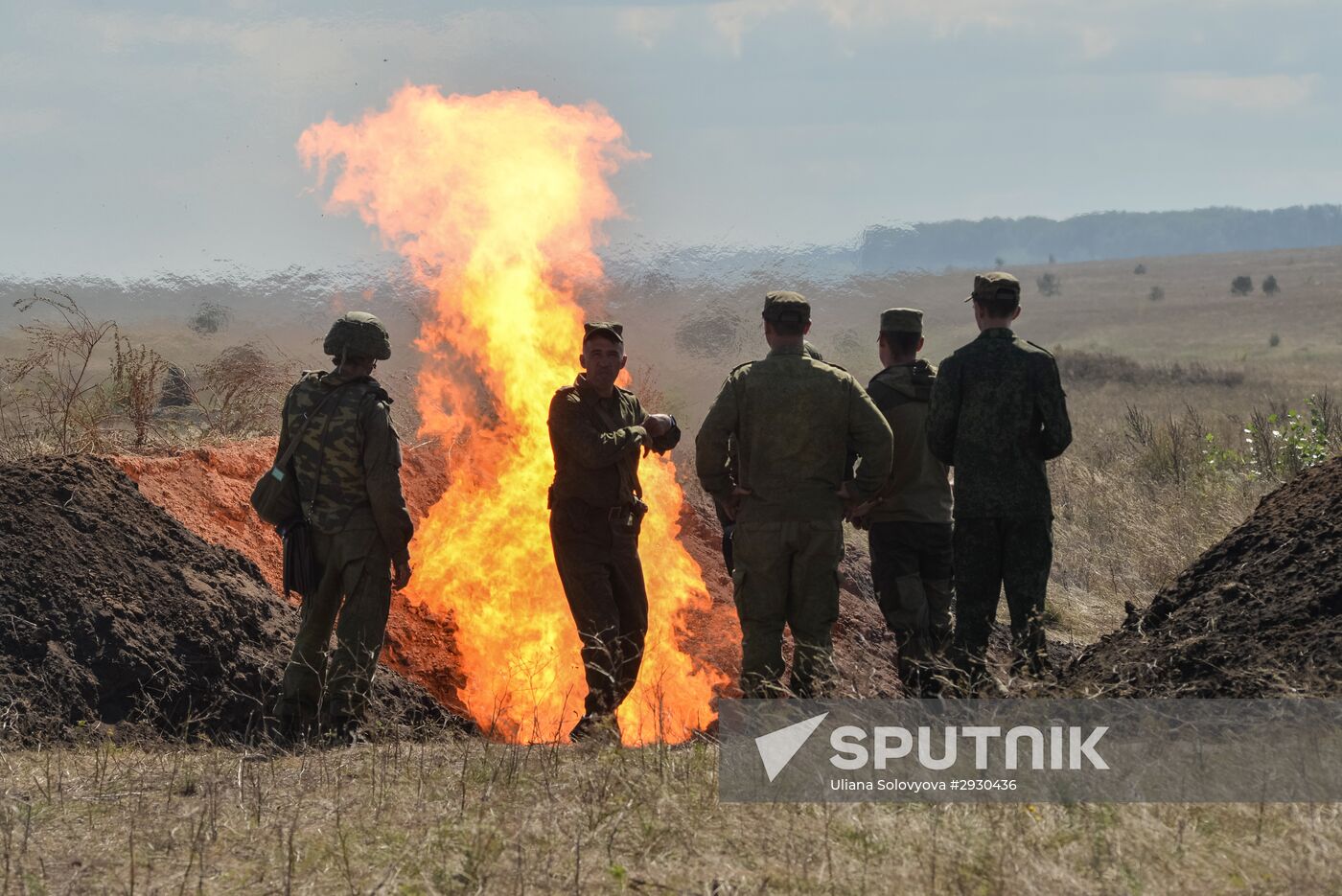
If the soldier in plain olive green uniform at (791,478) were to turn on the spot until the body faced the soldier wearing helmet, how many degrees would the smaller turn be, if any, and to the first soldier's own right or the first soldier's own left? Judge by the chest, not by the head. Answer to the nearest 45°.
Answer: approximately 90° to the first soldier's own left

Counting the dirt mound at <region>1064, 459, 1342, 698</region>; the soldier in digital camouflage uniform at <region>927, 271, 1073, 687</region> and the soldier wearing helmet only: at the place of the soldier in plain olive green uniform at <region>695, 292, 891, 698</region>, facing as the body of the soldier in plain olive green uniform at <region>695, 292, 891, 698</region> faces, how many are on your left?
1

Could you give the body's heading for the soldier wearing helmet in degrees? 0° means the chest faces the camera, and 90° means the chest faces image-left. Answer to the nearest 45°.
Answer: approximately 225°

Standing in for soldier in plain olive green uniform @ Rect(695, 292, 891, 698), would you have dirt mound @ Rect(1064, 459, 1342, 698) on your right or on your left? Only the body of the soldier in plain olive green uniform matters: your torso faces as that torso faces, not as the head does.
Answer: on your right

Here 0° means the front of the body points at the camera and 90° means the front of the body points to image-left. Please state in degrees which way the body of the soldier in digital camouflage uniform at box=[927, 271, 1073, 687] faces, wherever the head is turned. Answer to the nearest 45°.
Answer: approximately 180°

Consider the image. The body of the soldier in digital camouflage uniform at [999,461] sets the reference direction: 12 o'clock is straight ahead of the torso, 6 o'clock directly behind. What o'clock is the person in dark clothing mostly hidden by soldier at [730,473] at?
The person in dark clothing mostly hidden by soldier is roughly at 9 o'clock from the soldier in digital camouflage uniform.

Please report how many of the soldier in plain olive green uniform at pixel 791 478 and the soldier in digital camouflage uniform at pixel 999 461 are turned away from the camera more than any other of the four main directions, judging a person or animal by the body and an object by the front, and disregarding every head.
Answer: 2

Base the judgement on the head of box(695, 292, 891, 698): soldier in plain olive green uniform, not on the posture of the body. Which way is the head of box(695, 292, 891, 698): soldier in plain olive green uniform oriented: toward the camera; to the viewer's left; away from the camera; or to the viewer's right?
away from the camera

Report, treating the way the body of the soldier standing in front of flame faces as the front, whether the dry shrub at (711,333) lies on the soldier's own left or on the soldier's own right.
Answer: on the soldier's own left

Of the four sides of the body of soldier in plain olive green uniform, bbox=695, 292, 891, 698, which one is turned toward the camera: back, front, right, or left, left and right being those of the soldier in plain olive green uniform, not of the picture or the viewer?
back

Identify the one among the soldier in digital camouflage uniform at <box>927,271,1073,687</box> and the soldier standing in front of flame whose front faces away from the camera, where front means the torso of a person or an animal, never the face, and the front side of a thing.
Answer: the soldier in digital camouflage uniform

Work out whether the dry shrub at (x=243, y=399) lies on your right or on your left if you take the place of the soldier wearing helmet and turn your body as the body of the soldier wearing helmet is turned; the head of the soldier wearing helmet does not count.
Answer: on your left
